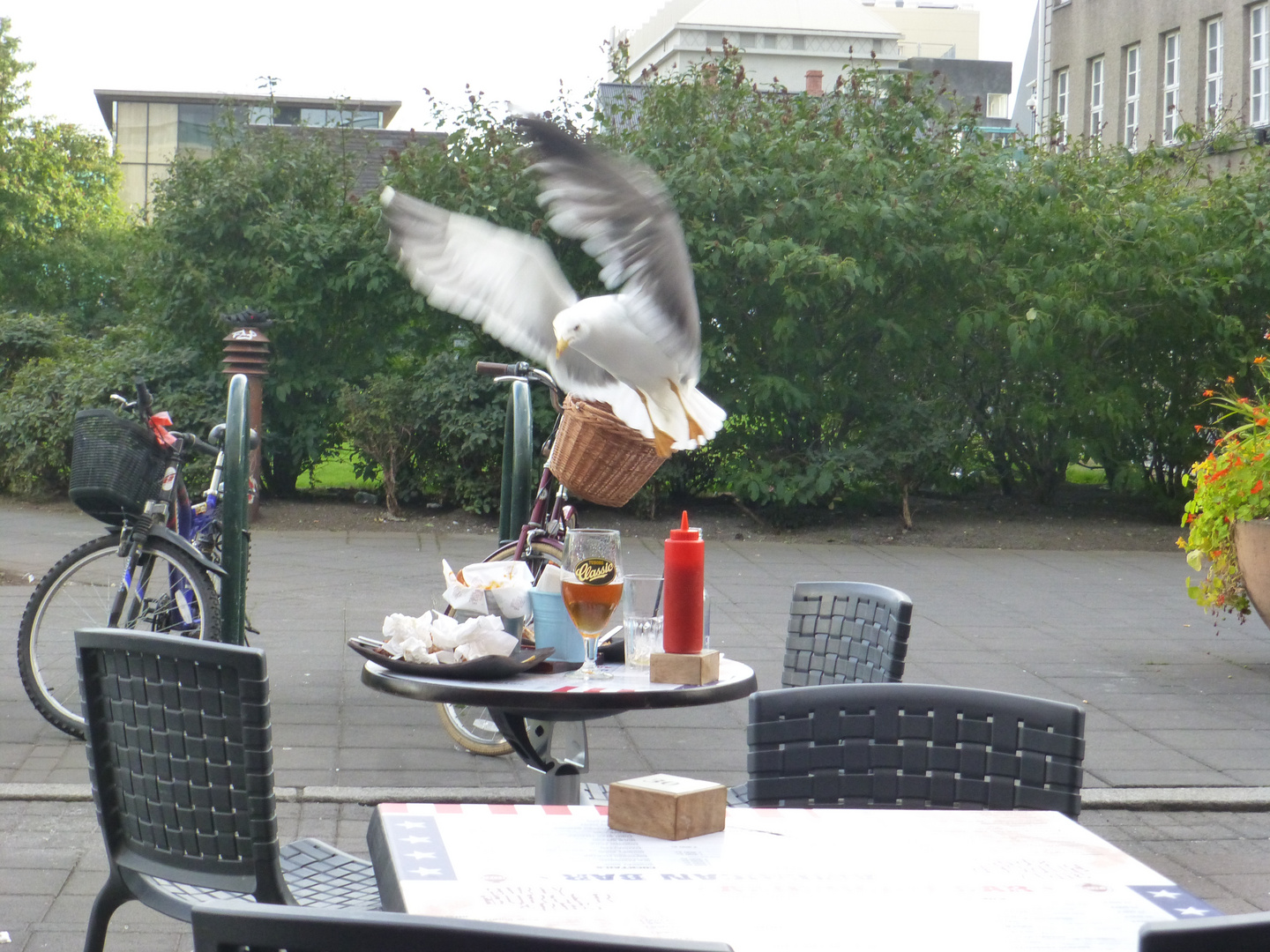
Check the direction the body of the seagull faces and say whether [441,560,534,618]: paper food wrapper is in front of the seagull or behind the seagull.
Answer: in front

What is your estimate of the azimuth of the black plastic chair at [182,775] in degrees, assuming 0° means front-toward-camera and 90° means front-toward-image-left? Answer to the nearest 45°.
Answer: approximately 225°

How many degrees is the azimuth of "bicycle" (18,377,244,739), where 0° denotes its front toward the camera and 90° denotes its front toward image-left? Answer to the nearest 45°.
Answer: approximately 45°

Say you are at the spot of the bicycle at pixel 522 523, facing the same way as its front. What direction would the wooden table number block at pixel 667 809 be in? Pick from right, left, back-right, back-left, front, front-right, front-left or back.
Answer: front-left

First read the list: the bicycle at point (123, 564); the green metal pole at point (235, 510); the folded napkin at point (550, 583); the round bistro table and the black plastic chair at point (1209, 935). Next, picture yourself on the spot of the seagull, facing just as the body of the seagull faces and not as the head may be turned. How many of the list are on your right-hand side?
2

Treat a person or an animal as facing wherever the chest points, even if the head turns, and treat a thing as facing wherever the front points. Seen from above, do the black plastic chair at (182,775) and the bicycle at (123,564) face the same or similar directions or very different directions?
very different directions

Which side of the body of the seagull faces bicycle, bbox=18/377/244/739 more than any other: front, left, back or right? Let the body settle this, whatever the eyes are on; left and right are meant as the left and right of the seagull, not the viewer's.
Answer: right

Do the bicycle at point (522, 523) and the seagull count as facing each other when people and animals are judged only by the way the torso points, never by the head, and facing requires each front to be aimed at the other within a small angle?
no

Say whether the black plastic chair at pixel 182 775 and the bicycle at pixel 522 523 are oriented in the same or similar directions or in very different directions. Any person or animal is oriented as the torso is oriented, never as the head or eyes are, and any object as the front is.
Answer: very different directions

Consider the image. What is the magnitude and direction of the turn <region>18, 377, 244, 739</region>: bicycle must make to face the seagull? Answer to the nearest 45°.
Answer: approximately 90° to its left

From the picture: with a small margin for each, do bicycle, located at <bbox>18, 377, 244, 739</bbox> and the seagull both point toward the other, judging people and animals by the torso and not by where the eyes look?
no
